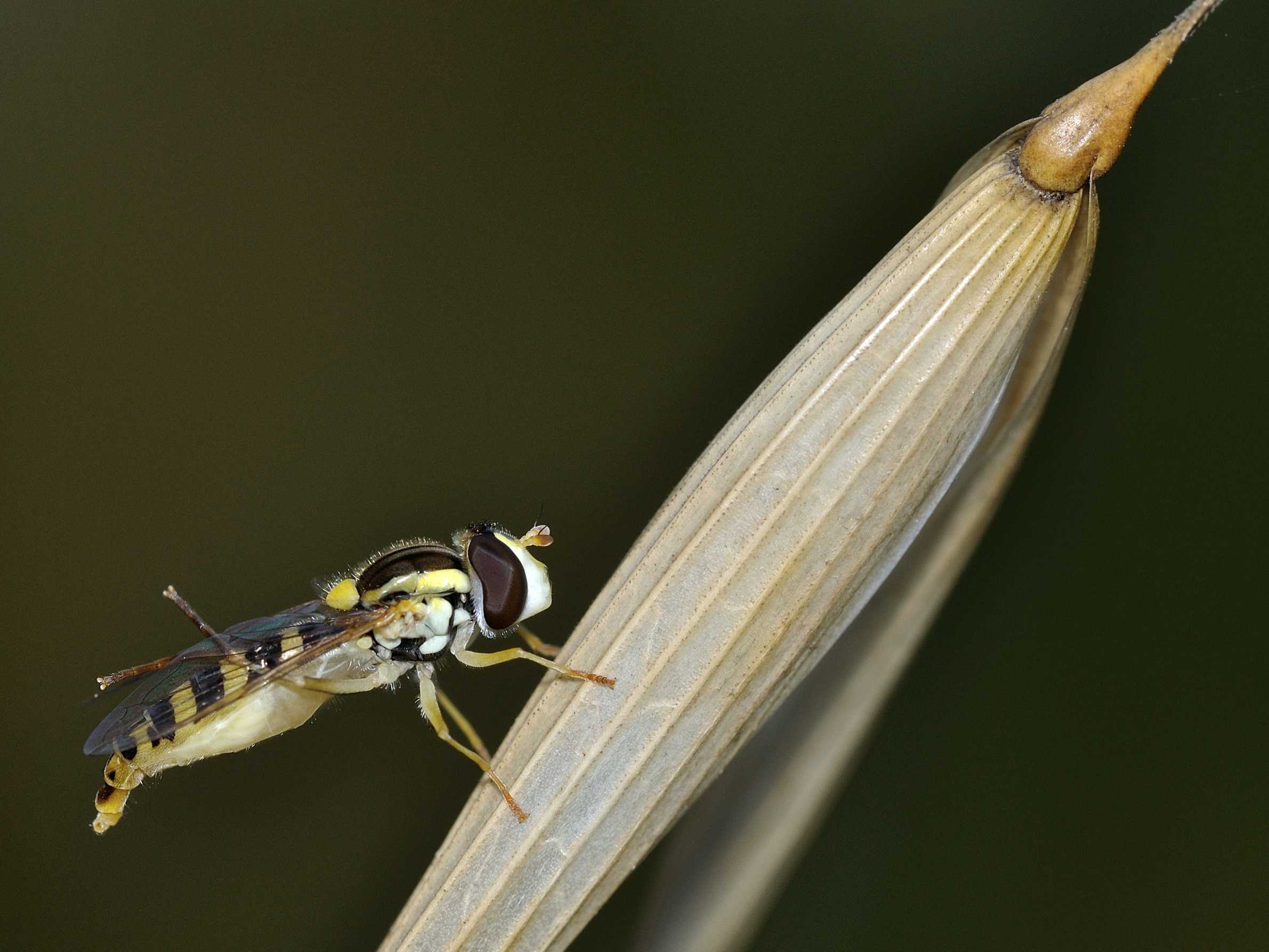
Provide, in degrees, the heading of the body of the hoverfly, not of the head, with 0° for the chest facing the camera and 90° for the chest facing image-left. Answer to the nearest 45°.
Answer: approximately 270°
